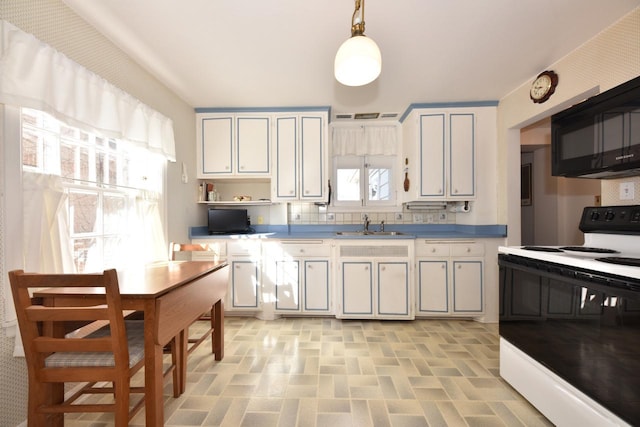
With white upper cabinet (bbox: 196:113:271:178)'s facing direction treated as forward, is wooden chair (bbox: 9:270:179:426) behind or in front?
in front

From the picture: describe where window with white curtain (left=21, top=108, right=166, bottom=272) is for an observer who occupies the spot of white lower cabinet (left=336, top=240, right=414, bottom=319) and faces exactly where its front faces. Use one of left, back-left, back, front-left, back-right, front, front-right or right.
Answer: front-right

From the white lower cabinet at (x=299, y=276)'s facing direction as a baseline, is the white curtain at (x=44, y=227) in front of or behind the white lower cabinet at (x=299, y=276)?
in front

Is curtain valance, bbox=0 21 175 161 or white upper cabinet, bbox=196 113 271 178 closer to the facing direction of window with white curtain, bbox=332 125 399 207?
the curtain valance

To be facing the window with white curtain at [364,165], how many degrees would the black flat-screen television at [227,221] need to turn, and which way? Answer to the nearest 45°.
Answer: approximately 90° to its left

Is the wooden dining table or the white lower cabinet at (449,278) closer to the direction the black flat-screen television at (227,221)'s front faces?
the wooden dining table

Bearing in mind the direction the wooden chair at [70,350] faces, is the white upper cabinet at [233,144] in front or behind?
in front

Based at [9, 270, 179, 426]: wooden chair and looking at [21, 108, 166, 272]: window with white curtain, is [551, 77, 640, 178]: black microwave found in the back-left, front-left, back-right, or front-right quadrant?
back-right

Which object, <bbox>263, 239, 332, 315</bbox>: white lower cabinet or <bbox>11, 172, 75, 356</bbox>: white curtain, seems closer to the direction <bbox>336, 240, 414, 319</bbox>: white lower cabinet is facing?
the white curtain

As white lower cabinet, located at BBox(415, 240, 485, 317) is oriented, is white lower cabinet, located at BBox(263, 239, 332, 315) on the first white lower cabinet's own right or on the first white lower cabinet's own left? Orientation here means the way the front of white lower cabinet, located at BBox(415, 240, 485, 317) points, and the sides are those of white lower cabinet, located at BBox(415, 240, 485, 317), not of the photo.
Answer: on the first white lower cabinet's own right
